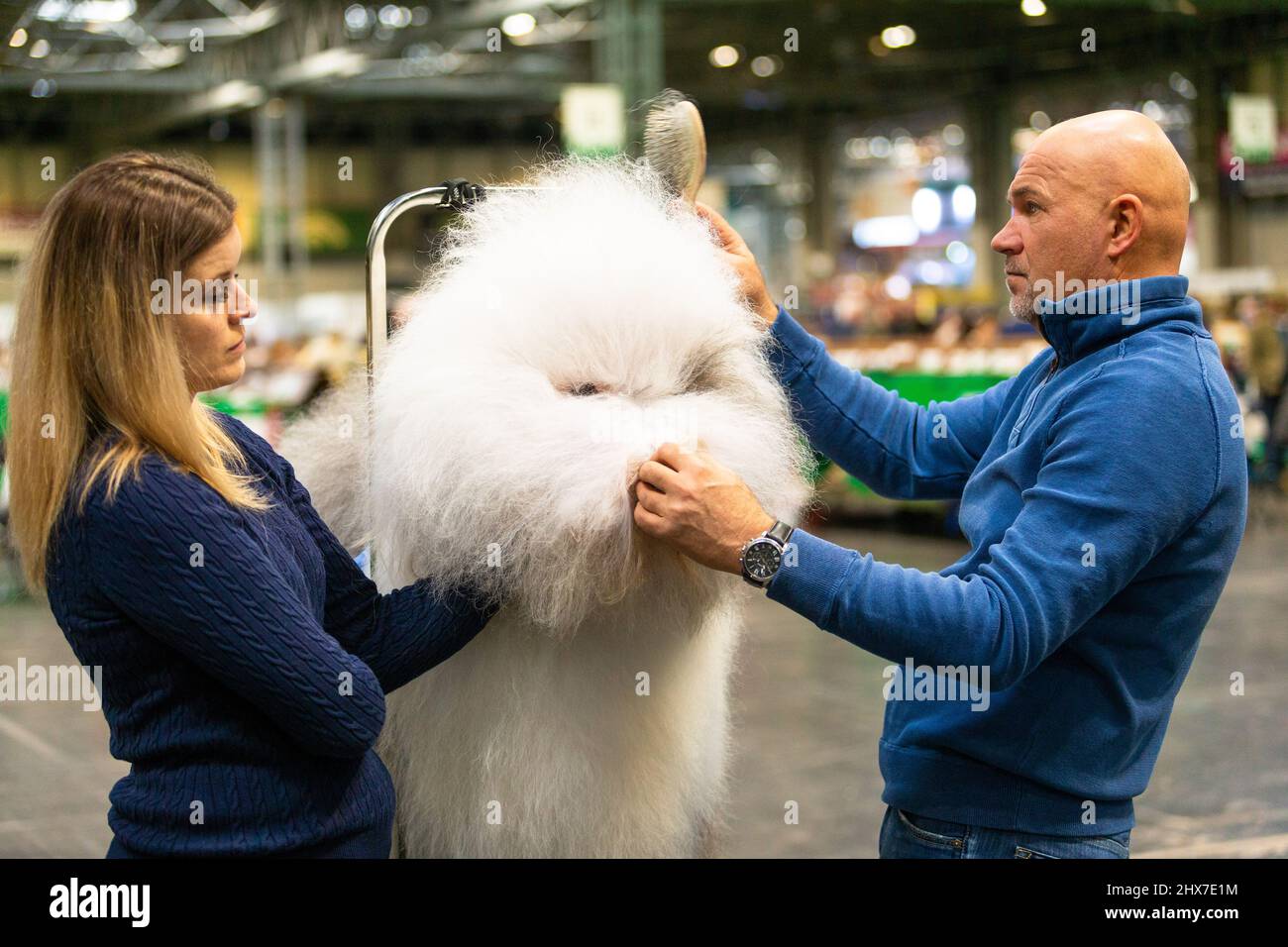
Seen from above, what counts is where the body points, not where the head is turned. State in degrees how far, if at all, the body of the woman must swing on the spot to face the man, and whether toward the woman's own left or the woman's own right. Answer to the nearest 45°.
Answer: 0° — they already face them

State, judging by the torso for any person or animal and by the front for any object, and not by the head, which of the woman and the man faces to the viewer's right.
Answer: the woman

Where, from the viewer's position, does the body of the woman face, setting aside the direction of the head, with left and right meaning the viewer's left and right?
facing to the right of the viewer

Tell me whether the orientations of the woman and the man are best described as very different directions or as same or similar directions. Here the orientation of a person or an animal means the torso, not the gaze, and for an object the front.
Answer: very different directions

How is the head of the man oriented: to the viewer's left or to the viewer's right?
to the viewer's left

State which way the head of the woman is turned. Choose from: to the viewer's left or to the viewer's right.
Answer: to the viewer's right

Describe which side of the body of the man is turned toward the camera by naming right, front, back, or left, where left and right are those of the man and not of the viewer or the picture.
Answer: left

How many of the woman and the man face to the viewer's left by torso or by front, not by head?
1
